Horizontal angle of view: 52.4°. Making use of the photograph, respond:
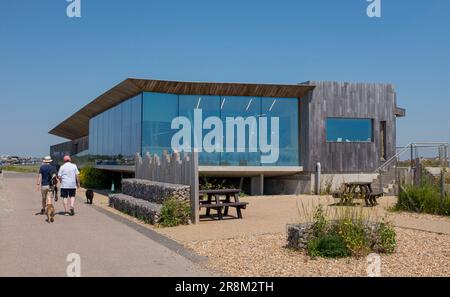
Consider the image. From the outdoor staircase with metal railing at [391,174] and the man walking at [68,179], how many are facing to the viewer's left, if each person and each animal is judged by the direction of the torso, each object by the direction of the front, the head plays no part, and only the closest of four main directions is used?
1

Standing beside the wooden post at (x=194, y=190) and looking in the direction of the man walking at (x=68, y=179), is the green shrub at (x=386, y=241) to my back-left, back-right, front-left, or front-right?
back-left

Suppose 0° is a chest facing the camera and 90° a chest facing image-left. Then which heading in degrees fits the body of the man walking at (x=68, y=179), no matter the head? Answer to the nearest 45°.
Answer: approximately 180°

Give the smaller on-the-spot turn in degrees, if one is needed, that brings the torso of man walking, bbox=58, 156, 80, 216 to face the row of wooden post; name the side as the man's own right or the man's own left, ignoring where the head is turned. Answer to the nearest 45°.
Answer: approximately 90° to the man's own right

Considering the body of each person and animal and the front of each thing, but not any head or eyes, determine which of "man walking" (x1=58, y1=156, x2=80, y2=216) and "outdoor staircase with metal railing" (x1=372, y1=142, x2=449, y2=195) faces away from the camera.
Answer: the man walking

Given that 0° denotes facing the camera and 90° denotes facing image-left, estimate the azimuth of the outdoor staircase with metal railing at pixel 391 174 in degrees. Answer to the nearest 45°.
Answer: approximately 90°

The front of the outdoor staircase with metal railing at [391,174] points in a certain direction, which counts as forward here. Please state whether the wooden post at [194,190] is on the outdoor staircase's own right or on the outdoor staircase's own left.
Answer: on the outdoor staircase's own left

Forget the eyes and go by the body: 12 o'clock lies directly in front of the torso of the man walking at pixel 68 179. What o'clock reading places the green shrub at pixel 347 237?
The green shrub is roughly at 5 o'clock from the man walking.

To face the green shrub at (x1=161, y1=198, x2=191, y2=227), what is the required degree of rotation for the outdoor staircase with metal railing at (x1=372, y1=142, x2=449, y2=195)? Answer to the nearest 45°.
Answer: approximately 45° to its left

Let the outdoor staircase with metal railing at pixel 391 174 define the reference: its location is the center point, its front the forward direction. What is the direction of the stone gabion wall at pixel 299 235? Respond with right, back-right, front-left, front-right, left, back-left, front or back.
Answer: left
